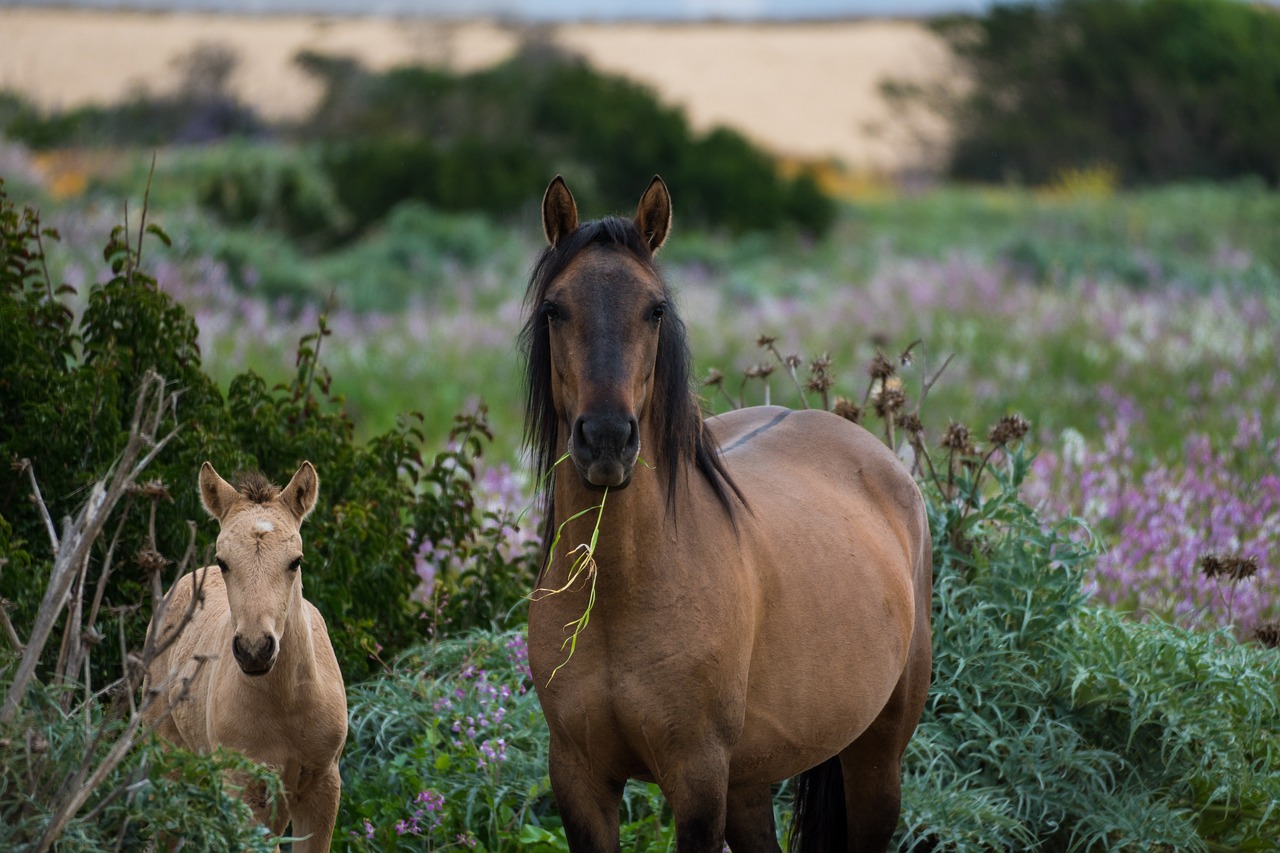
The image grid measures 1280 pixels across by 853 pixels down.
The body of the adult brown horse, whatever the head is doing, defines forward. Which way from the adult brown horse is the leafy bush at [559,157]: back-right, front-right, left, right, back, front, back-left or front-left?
back-right

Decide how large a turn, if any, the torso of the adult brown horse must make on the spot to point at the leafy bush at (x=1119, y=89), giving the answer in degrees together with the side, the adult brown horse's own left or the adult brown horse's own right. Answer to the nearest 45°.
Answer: approximately 135° to the adult brown horse's own right

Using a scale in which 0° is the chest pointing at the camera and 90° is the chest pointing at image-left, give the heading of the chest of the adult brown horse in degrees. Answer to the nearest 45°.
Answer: approximately 45°

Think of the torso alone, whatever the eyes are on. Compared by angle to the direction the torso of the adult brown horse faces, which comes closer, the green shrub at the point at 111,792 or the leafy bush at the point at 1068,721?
the green shrub

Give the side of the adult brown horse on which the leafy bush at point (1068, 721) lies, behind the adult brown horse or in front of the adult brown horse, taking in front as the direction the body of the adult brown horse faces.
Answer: behind

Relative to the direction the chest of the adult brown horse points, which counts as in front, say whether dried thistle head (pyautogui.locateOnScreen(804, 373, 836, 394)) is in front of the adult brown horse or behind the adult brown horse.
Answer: behind

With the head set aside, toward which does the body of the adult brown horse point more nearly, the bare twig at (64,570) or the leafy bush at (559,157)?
the bare twig

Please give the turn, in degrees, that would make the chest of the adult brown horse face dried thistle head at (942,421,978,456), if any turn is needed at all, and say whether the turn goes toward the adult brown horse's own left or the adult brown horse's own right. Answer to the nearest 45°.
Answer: approximately 180°

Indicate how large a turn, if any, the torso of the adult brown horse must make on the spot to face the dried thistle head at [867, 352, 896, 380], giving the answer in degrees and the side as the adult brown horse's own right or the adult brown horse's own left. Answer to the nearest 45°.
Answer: approximately 135° to the adult brown horse's own right

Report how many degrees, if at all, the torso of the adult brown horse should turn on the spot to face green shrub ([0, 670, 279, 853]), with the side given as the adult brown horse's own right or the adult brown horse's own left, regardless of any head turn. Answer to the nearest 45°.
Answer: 0° — it already faces it

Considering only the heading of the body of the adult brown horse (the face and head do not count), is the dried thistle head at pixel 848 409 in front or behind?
behind

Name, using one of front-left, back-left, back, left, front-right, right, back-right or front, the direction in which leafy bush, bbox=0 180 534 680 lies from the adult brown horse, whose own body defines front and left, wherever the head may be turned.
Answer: right

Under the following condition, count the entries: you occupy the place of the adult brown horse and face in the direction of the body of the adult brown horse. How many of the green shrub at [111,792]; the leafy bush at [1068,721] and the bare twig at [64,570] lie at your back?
1
